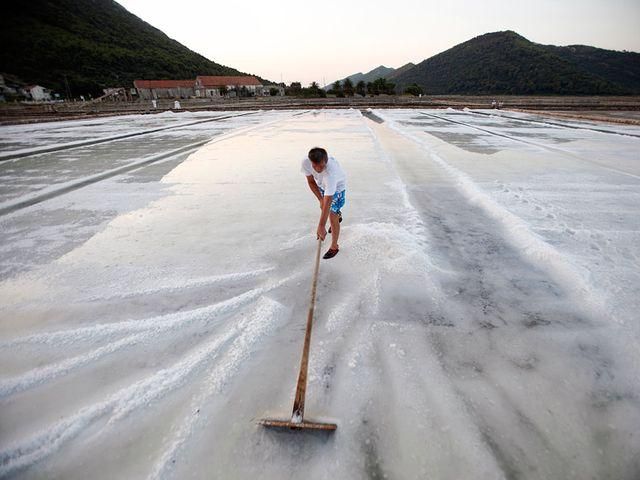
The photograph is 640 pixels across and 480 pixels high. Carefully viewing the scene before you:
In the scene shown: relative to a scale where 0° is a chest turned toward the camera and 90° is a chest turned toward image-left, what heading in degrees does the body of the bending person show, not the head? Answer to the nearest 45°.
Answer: approximately 45°
